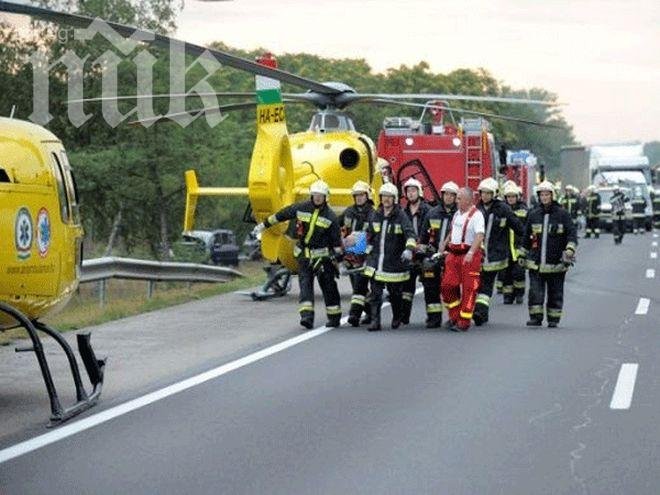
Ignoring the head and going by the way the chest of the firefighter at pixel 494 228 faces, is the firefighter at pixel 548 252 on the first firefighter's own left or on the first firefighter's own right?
on the first firefighter's own left

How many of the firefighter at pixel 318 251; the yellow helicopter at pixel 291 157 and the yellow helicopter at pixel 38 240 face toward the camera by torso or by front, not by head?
1

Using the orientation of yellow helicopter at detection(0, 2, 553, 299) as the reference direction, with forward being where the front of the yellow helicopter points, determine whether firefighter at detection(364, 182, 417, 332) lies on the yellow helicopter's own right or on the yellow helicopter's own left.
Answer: on the yellow helicopter's own right

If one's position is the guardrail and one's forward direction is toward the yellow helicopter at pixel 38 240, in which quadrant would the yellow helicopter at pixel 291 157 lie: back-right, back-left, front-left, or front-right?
back-left

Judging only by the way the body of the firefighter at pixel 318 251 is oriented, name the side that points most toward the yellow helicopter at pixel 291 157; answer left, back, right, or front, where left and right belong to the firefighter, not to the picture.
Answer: back
